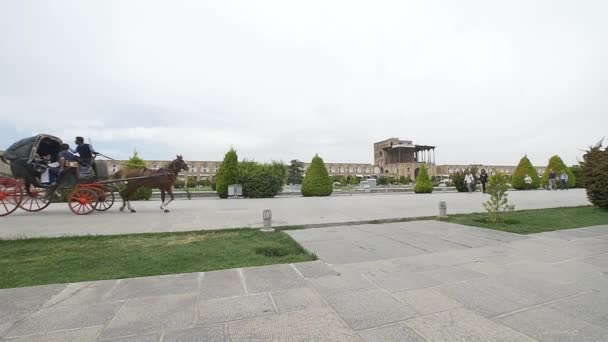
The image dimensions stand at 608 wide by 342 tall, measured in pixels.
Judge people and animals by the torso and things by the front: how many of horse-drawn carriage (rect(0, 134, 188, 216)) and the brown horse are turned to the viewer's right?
2

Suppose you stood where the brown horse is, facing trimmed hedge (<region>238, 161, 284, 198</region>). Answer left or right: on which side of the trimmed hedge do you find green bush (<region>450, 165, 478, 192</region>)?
right

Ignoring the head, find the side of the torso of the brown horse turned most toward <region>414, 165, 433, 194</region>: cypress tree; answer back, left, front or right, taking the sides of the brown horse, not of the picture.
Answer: front

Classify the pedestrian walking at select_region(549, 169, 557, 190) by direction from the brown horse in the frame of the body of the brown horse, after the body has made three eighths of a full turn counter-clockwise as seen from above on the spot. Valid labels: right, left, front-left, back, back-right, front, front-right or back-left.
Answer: back-right

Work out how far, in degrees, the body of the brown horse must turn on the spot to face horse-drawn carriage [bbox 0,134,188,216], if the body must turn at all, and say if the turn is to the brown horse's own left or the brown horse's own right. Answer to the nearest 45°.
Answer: approximately 180°

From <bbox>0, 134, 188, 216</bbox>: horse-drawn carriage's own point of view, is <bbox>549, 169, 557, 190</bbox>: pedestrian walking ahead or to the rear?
ahead

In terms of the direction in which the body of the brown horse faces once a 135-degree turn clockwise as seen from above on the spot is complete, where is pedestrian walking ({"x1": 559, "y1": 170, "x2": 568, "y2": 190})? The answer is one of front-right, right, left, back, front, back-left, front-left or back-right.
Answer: back-left

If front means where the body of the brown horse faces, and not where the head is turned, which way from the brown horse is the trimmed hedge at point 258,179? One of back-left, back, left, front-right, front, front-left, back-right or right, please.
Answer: front-left

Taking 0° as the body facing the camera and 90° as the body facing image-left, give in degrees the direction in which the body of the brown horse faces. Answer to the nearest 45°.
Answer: approximately 270°

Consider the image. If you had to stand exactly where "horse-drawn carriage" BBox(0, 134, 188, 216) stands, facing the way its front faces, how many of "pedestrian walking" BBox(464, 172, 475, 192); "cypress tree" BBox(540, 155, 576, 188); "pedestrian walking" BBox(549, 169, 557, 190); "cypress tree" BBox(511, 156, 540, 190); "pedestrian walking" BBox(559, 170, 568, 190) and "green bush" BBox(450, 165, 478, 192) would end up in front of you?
6

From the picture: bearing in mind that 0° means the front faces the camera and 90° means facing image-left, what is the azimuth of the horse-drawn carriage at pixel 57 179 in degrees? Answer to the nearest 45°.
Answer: approximately 270°

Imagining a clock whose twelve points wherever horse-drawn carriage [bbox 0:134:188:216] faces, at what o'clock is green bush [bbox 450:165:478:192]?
The green bush is roughly at 12 o'clock from the horse-drawn carriage.
